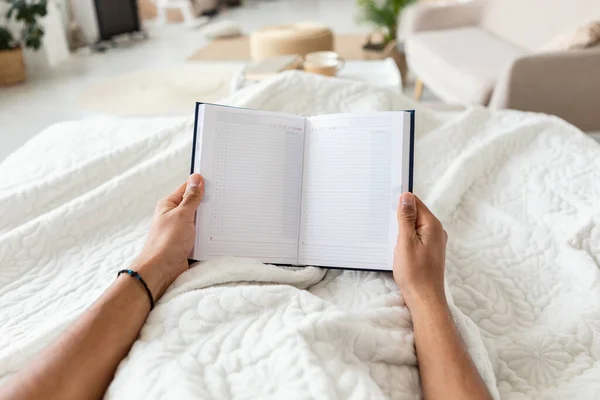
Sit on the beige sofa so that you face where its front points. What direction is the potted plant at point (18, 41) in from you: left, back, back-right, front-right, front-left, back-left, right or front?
front-right

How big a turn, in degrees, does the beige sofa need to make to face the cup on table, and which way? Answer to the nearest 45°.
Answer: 0° — it already faces it

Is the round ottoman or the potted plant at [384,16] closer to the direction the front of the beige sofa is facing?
the round ottoman

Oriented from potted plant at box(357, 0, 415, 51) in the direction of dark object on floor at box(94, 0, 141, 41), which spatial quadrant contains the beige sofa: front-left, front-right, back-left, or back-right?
back-left

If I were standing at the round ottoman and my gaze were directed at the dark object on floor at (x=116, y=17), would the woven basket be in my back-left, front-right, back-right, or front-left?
front-left

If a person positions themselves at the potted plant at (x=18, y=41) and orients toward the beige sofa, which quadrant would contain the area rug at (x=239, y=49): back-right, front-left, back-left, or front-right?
front-left

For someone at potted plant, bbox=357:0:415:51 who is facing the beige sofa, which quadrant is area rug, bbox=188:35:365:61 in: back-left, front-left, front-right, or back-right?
back-right

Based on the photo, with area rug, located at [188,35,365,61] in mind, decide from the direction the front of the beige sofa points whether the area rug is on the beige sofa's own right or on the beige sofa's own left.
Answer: on the beige sofa's own right

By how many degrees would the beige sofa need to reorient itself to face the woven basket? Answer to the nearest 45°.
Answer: approximately 45° to its right

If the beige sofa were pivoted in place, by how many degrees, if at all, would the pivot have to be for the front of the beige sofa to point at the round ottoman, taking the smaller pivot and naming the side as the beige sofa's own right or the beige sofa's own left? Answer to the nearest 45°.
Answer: approximately 45° to the beige sofa's own right

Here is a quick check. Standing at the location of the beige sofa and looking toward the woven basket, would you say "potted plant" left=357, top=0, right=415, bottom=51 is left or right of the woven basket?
right

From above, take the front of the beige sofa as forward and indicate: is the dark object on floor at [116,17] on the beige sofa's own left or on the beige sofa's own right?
on the beige sofa's own right

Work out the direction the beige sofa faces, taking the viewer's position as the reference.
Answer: facing the viewer and to the left of the viewer
